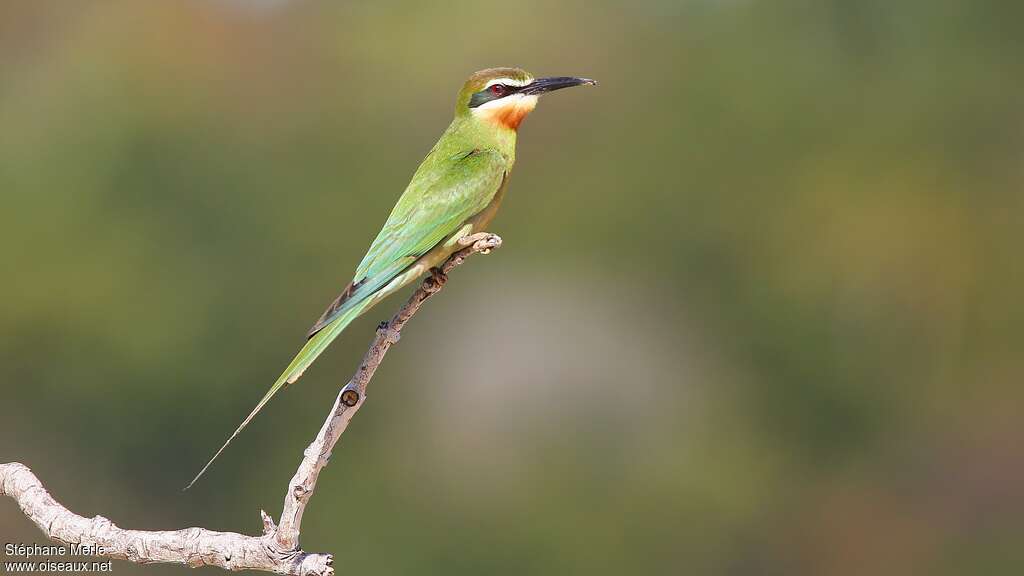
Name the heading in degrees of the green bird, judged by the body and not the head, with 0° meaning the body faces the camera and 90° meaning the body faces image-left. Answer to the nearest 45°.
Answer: approximately 270°
